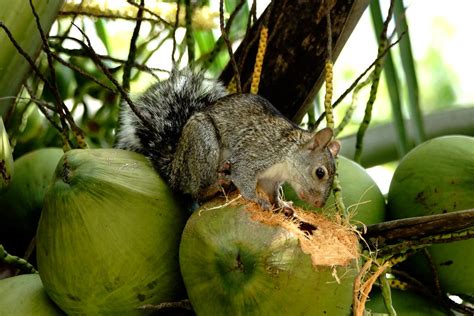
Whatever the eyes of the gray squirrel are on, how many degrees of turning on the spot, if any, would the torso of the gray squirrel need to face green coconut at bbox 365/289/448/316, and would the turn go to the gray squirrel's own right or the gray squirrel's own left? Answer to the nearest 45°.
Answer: approximately 45° to the gray squirrel's own right

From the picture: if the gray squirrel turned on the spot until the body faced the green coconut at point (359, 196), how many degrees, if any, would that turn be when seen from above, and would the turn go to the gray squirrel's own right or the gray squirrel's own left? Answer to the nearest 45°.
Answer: approximately 45° to the gray squirrel's own left

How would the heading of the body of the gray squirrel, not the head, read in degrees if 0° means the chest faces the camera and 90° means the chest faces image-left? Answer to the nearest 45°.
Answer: approximately 270°

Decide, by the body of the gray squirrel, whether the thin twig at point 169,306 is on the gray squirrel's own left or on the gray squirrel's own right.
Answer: on the gray squirrel's own right
